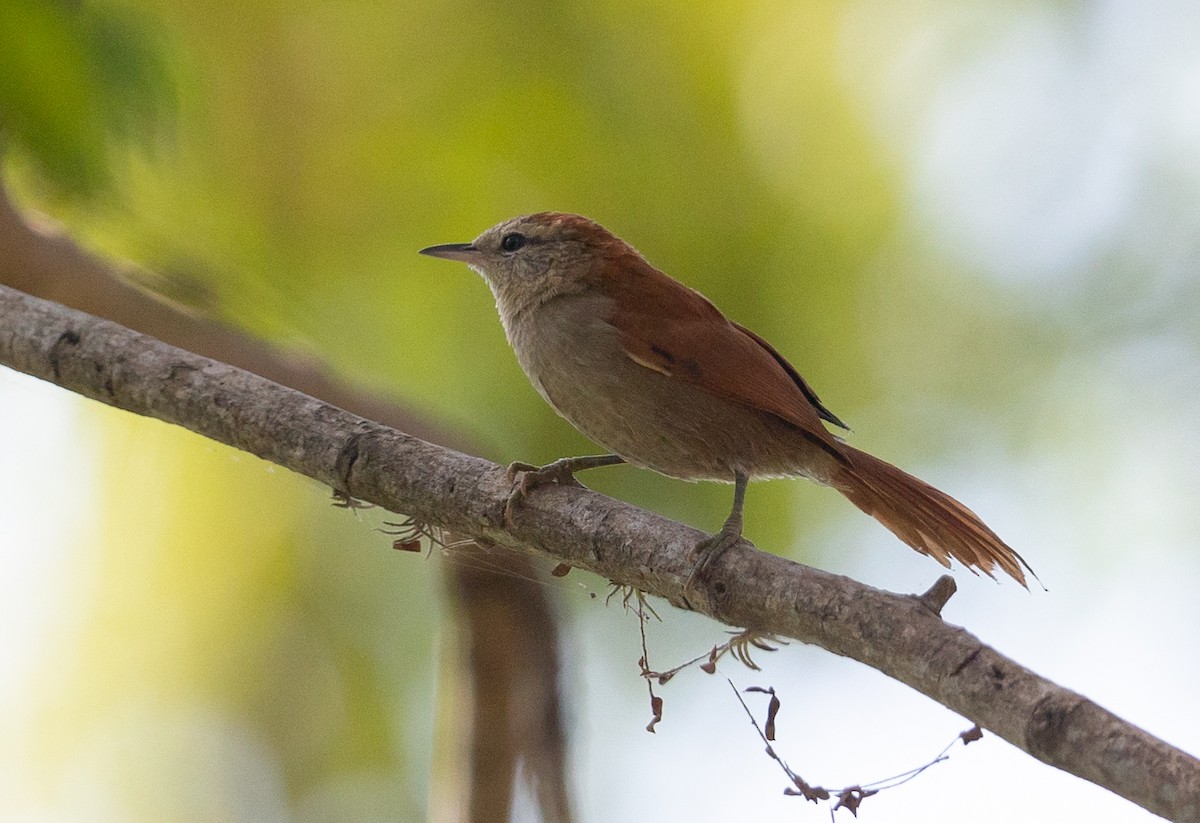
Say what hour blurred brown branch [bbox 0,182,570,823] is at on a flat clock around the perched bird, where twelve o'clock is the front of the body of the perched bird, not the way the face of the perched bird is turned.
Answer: The blurred brown branch is roughly at 1 o'clock from the perched bird.

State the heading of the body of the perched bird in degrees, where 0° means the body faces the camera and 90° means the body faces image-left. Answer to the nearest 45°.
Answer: approximately 90°
